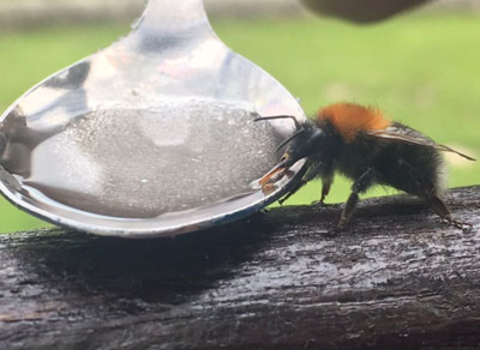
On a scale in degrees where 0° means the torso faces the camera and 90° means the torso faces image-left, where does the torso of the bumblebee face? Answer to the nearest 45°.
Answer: approximately 90°
